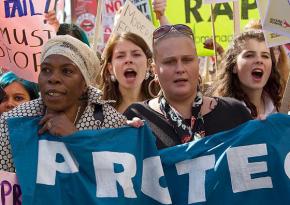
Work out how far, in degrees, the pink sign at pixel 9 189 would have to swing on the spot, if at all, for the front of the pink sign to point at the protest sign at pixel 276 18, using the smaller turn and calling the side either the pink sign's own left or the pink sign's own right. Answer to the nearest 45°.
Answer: approximately 90° to the pink sign's own left

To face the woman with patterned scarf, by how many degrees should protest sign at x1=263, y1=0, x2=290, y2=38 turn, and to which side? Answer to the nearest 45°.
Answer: approximately 45° to its right

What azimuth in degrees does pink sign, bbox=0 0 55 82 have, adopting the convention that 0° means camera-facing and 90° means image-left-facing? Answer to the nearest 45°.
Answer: approximately 0°

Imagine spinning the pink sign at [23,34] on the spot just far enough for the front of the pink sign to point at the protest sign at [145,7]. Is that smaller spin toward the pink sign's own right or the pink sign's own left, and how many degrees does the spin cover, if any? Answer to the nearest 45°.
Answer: approximately 135° to the pink sign's own left

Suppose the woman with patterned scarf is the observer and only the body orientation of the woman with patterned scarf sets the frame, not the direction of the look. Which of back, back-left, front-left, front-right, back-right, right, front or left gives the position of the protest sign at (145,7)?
back

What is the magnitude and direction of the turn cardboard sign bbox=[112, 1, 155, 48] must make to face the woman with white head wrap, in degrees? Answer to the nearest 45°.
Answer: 0° — it already faces them

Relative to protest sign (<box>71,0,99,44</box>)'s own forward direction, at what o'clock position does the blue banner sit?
The blue banner is roughly at 12 o'clock from the protest sign.
